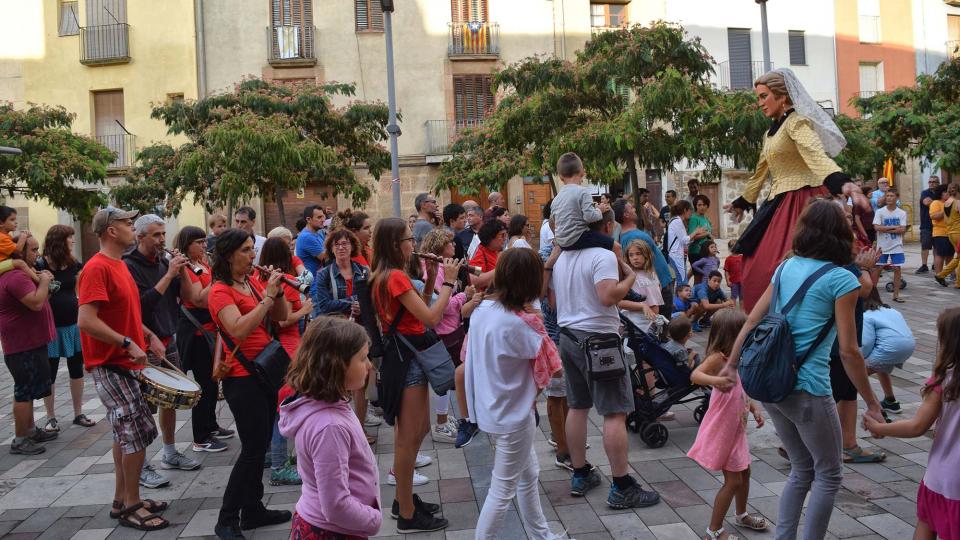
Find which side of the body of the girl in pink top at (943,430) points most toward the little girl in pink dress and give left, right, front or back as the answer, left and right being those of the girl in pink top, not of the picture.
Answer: front

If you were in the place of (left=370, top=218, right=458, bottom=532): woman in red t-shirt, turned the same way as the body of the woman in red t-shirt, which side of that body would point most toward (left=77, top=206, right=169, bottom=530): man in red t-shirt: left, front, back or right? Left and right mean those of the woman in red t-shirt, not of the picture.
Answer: back

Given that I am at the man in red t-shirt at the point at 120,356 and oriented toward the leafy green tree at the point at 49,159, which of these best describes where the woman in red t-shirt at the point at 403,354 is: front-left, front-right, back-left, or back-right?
back-right

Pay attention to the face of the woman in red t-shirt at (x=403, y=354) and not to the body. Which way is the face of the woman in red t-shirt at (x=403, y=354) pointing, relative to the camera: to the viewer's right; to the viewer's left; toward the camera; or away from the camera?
to the viewer's right

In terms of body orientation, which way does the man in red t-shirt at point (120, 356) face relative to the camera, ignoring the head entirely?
to the viewer's right

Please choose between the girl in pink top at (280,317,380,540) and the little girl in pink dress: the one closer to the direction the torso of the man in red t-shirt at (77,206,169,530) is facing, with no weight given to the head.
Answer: the little girl in pink dress
